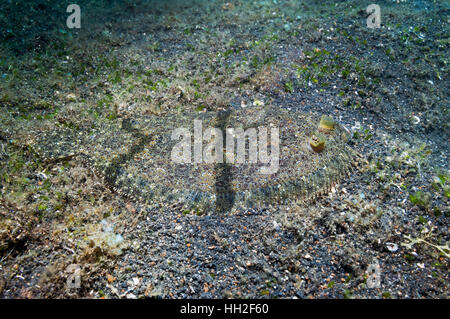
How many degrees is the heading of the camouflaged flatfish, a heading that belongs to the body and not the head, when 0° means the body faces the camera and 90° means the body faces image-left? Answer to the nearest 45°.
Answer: approximately 270°
